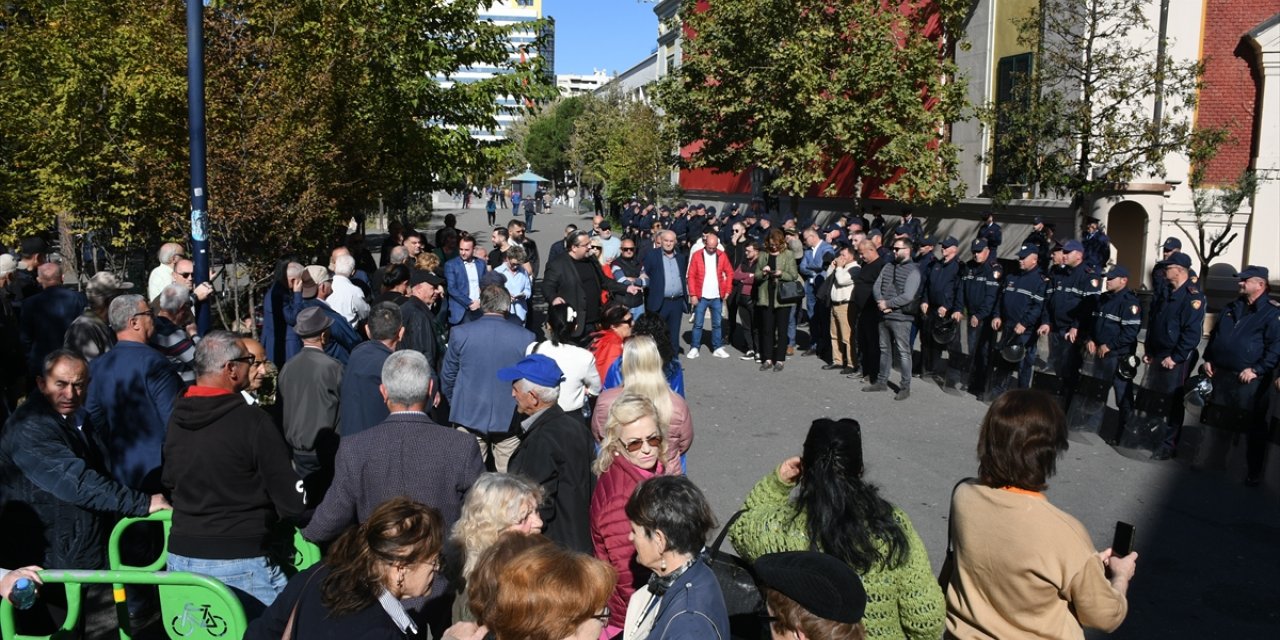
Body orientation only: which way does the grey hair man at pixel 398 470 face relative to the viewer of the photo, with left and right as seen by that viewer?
facing away from the viewer

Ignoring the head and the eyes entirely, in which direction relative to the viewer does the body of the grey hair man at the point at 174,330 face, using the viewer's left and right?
facing away from the viewer and to the right of the viewer

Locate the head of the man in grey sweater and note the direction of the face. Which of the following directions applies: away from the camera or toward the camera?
toward the camera

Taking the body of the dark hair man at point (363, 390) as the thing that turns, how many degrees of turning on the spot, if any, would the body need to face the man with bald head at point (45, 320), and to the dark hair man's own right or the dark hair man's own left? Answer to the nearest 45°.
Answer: approximately 90° to the dark hair man's own left

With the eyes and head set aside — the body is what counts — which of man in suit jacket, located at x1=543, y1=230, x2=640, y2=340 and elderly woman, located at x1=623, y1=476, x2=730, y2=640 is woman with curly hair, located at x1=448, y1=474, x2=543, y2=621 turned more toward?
the elderly woman

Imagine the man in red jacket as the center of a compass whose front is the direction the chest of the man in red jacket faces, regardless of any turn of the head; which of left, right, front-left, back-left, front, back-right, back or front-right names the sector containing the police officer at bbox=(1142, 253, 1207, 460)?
front-left

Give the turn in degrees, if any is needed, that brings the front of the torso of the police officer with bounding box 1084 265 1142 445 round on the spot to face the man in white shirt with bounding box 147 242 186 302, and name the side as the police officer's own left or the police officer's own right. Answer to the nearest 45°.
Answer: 0° — they already face them

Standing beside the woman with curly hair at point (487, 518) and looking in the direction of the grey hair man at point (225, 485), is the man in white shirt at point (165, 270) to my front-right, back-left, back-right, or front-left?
front-right

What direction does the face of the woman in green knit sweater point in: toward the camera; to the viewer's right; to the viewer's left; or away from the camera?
away from the camera

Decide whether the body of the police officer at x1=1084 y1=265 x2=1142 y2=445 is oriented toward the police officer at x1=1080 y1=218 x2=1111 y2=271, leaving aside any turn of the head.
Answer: no

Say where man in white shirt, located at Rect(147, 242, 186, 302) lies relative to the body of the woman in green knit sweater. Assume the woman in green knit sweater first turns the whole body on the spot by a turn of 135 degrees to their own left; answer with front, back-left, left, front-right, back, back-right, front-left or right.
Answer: right

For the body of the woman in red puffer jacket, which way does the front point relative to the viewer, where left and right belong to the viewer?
facing the viewer and to the right of the viewer

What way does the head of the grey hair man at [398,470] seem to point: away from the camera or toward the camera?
away from the camera

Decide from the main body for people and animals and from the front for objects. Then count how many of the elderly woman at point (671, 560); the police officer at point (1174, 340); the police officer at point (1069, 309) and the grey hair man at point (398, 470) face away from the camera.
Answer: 1

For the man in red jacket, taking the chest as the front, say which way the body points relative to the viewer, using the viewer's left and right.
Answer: facing the viewer

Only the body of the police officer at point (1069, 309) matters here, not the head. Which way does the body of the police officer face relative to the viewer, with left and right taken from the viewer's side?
facing the viewer and to the left of the viewer

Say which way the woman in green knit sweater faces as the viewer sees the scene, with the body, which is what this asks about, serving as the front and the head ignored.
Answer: away from the camera

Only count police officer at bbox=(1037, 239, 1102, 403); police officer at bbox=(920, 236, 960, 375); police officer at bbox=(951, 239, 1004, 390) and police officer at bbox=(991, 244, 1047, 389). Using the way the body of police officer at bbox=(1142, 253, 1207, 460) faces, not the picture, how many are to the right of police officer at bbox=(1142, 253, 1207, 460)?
4

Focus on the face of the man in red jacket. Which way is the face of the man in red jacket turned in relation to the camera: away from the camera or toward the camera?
toward the camera
